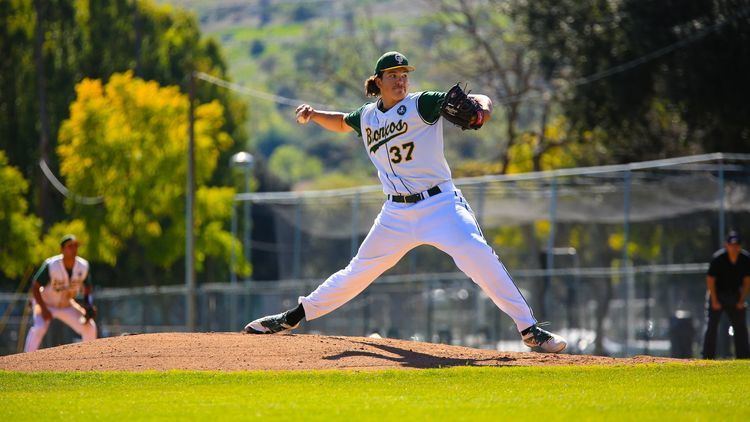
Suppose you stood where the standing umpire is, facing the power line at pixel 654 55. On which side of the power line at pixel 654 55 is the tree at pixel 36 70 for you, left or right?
left

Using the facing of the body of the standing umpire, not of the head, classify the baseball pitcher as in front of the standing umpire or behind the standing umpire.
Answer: in front

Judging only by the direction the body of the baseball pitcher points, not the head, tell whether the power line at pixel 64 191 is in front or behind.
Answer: behind

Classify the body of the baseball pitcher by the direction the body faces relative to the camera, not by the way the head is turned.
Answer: toward the camera

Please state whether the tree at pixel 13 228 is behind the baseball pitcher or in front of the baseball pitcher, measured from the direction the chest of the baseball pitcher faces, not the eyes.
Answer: behind

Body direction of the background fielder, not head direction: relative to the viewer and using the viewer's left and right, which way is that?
facing the viewer and to the right of the viewer

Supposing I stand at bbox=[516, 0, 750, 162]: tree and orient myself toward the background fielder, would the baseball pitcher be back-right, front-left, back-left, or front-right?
front-left
